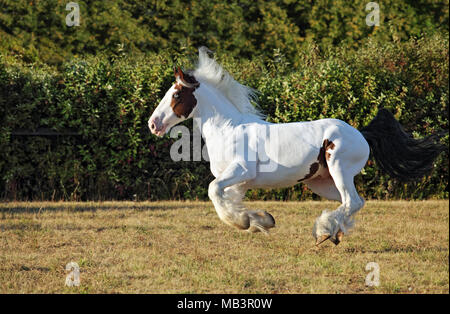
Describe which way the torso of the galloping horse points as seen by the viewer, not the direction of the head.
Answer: to the viewer's left
